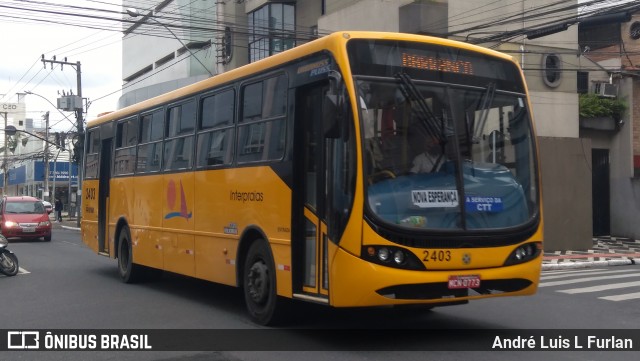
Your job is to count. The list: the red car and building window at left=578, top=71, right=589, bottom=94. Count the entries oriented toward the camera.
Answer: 2

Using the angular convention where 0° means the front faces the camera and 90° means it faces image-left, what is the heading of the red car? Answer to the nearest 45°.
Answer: approximately 0°

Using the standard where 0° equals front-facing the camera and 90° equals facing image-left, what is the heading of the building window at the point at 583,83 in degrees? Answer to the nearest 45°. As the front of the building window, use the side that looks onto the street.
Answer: approximately 0°

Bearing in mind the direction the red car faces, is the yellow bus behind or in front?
in front

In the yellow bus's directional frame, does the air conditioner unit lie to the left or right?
on its left

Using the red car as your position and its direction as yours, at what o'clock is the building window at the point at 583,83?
The building window is roughly at 10 o'clock from the red car.

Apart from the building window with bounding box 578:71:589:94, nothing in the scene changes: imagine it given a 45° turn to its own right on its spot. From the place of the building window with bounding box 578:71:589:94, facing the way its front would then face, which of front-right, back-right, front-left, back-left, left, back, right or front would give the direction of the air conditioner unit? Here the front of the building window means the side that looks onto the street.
left

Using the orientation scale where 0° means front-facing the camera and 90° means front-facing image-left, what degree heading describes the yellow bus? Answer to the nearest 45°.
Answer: approximately 315°
